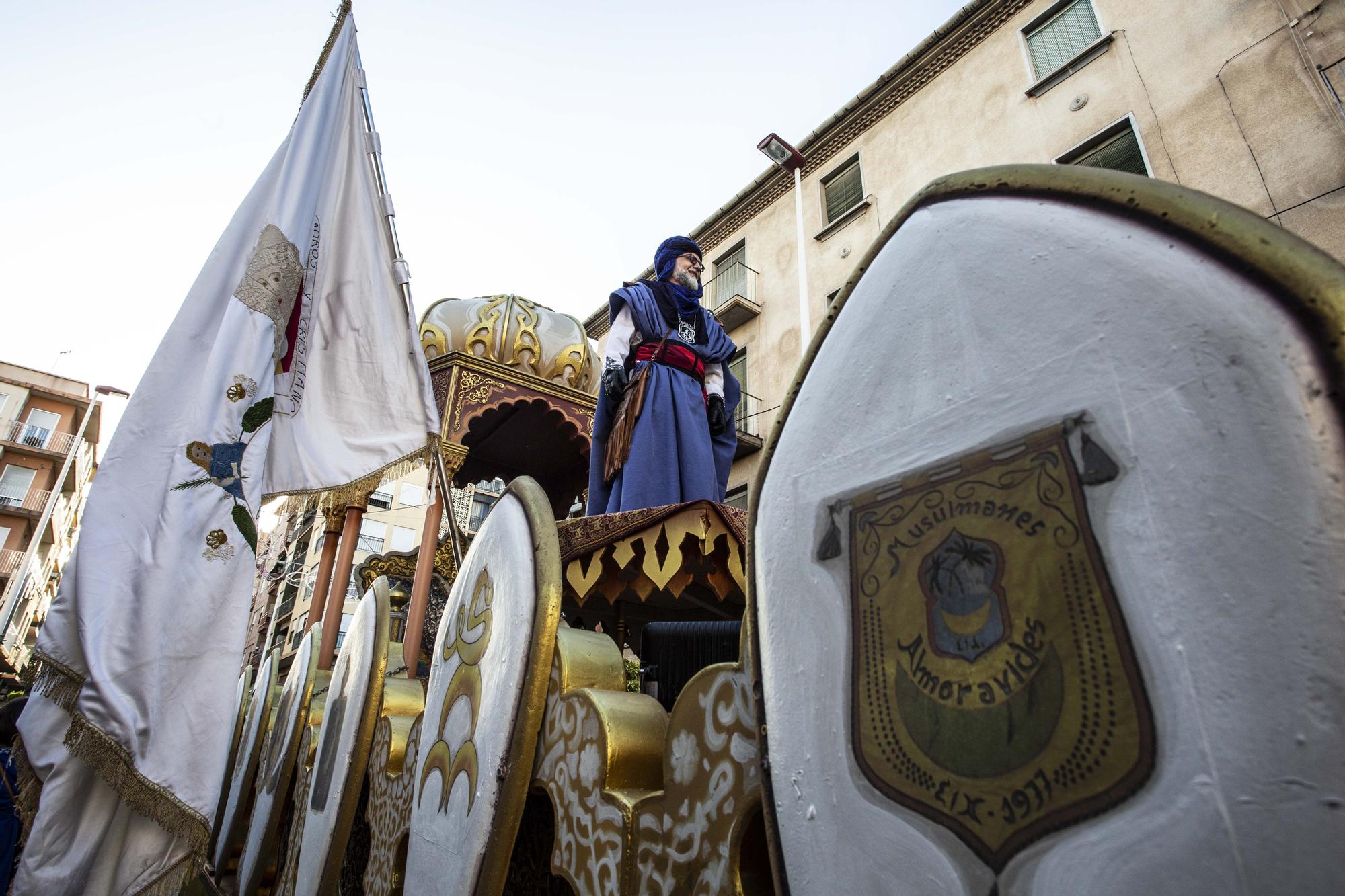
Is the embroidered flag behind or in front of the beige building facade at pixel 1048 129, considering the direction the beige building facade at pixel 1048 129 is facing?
in front

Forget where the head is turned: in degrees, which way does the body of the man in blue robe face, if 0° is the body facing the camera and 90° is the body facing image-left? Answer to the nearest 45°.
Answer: approximately 315°

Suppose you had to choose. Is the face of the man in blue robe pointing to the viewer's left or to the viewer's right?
to the viewer's right

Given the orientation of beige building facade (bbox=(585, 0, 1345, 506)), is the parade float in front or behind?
in front

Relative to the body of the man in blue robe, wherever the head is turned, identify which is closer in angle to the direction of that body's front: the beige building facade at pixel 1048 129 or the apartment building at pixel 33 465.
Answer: the beige building facade

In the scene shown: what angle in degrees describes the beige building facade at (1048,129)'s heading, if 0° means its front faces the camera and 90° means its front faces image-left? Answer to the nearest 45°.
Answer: approximately 45°

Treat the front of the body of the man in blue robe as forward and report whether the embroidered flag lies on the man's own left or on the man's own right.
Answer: on the man's own right

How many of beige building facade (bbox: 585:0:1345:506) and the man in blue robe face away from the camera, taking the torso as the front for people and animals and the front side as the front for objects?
0

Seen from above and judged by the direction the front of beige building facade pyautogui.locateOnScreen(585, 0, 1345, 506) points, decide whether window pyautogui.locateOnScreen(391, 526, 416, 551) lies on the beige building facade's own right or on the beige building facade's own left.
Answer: on the beige building facade's own right
